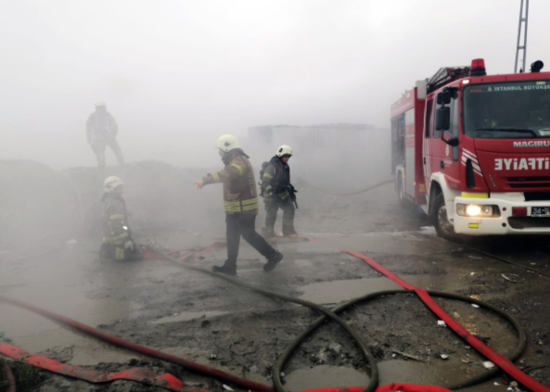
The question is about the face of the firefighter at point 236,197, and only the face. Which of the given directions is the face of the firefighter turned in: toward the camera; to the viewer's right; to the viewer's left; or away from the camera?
to the viewer's left

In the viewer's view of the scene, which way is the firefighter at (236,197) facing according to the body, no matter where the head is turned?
to the viewer's left

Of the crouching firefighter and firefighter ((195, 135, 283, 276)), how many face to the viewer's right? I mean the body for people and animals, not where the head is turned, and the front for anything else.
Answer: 1

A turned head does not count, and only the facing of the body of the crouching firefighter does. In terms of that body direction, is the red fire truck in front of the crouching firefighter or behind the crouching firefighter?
in front

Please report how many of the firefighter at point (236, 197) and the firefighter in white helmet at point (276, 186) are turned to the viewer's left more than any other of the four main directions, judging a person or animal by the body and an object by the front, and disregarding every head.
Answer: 1

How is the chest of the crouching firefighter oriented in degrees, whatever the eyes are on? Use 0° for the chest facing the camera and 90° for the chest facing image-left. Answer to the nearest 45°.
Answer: approximately 270°

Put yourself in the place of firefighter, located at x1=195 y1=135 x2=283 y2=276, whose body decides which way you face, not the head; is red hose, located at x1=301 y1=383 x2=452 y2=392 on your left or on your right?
on your left

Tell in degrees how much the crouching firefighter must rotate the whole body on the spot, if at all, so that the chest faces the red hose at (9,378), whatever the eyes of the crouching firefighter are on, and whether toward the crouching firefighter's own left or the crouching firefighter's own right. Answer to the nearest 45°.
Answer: approximately 90° to the crouching firefighter's own right

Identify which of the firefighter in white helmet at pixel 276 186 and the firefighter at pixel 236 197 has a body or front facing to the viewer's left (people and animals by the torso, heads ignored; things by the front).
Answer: the firefighter

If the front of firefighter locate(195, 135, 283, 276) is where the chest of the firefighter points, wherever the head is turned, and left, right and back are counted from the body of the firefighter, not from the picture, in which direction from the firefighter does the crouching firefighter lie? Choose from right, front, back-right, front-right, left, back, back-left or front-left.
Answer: front-right

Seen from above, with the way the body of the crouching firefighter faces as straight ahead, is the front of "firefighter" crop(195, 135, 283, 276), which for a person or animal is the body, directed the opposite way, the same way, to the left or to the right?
the opposite way

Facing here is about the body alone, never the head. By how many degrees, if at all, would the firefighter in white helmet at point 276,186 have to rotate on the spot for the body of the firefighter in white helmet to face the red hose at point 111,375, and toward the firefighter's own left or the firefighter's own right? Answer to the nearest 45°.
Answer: approximately 45° to the firefighter's own right
